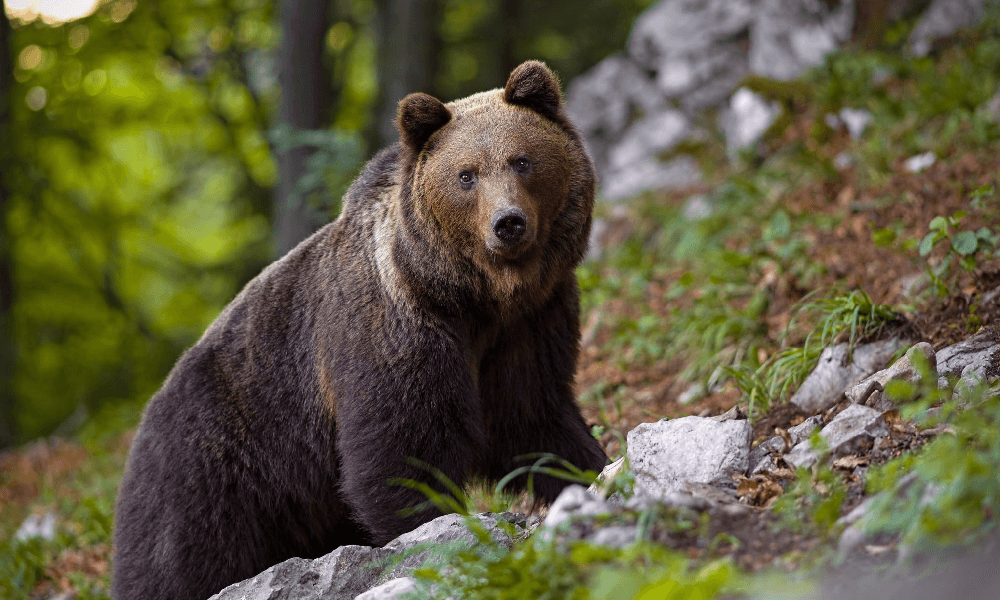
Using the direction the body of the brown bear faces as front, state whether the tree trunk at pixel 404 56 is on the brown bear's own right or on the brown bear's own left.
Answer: on the brown bear's own left

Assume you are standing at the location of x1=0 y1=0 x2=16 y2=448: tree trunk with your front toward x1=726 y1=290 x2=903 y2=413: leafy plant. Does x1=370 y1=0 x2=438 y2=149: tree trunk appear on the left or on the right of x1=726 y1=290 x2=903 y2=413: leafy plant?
left

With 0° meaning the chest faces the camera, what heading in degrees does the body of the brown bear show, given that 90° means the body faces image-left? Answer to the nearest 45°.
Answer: approximately 315°

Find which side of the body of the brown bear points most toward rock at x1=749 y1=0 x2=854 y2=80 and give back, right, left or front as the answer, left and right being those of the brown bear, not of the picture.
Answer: left

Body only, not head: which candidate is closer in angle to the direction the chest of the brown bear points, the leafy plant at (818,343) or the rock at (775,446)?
the rock

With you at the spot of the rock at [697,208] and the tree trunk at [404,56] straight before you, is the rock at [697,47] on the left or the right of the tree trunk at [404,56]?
right

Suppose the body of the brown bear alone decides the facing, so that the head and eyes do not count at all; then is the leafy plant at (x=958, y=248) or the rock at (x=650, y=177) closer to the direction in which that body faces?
the leafy plant

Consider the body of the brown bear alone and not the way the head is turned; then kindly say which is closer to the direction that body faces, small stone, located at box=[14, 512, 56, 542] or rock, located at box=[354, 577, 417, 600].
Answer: the rock

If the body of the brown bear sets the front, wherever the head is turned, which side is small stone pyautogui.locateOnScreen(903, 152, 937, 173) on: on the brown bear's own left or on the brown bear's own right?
on the brown bear's own left

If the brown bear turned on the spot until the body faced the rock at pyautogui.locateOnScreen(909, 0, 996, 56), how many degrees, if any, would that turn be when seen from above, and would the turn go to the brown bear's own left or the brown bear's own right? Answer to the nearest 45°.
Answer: approximately 90° to the brown bear's own left

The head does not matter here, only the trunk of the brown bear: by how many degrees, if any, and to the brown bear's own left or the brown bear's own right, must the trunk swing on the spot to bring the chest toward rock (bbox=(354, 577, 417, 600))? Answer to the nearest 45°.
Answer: approximately 45° to the brown bear's own right

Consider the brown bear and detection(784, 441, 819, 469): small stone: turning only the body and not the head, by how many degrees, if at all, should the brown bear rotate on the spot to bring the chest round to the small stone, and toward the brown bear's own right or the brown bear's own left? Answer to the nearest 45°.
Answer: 0° — it already faces it
